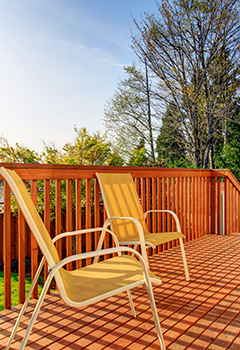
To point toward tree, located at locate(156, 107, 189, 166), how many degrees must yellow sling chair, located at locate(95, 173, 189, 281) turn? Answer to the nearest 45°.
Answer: approximately 135° to its left

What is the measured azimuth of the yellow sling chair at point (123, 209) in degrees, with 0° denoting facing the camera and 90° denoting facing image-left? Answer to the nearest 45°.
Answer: approximately 315°

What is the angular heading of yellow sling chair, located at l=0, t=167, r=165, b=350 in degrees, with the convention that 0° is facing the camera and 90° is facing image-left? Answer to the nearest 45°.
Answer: approximately 270°

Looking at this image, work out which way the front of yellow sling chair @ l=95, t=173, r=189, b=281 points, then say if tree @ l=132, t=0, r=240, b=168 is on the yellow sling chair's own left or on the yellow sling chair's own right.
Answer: on the yellow sling chair's own left

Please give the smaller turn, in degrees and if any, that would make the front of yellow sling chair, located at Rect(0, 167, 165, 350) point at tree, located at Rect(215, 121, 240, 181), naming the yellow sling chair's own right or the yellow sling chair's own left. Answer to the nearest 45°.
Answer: approximately 45° to the yellow sling chair's own left

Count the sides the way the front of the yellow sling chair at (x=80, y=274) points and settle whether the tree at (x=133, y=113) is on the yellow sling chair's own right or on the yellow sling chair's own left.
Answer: on the yellow sling chair's own left

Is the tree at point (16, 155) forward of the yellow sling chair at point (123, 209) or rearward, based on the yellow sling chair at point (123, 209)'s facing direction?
rearward

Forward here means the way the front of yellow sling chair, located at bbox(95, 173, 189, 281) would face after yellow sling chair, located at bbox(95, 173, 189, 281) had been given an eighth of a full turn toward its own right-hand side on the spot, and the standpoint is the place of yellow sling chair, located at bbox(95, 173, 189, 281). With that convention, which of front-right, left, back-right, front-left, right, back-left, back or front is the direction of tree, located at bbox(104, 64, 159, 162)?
back
